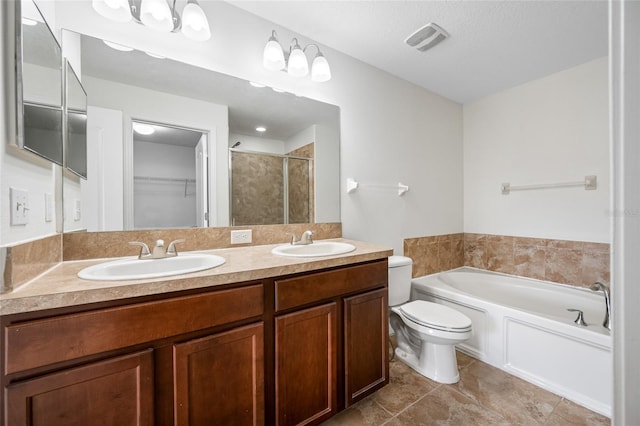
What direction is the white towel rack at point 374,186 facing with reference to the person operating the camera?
facing the viewer and to the right of the viewer

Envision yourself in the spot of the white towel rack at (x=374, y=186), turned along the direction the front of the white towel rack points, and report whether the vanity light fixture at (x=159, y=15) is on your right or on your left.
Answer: on your right

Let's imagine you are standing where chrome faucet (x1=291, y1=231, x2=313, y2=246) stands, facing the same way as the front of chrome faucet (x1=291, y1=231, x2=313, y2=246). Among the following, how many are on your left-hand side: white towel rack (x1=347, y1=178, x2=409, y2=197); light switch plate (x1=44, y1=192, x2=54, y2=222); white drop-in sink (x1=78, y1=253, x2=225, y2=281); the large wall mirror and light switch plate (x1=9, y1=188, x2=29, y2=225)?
1

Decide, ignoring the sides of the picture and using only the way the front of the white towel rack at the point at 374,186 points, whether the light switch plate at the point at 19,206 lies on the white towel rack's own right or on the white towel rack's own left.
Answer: on the white towel rack's own right

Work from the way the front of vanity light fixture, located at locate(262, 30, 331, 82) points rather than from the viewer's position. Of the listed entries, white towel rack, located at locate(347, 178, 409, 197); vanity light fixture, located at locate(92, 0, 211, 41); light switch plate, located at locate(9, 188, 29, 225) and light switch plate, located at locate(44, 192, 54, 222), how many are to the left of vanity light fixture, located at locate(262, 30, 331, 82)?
1

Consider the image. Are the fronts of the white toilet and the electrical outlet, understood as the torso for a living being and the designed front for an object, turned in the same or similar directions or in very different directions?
same or similar directions

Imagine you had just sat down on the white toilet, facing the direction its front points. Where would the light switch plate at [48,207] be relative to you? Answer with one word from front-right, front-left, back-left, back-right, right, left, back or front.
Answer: right

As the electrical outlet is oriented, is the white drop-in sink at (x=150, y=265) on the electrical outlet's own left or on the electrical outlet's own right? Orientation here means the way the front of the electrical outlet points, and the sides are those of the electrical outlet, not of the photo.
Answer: on the electrical outlet's own right

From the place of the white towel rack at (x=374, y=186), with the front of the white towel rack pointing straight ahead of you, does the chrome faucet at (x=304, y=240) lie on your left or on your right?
on your right

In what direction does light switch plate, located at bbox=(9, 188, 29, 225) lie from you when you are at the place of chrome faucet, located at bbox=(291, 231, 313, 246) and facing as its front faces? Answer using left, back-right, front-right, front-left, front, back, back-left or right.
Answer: right

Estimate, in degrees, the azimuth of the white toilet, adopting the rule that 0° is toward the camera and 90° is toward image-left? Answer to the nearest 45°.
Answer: approximately 315°
